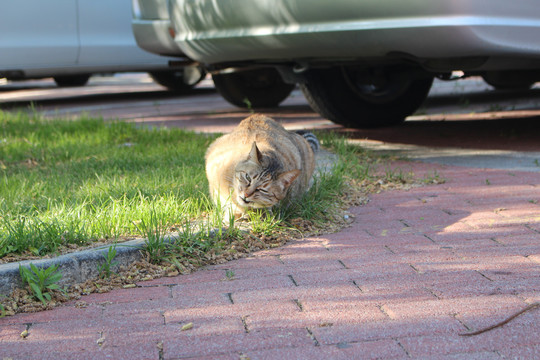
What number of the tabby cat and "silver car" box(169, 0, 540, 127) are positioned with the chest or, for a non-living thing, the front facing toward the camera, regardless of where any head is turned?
1

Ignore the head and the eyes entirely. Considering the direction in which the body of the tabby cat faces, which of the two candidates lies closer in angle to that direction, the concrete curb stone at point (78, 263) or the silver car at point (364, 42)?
the concrete curb stone

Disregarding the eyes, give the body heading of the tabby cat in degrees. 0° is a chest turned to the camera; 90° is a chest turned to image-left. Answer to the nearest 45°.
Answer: approximately 0°

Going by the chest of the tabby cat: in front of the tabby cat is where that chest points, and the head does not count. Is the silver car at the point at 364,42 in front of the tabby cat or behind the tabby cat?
behind

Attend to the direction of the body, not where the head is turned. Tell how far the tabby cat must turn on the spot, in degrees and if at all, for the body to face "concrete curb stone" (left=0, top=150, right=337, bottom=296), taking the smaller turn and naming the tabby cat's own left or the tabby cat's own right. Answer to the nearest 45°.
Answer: approximately 45° to the tabby cat's own right
